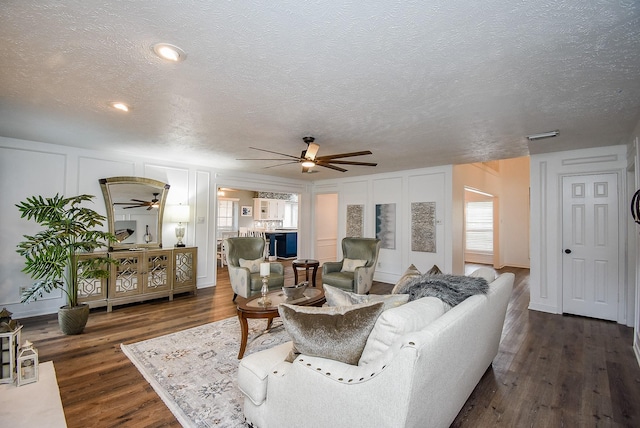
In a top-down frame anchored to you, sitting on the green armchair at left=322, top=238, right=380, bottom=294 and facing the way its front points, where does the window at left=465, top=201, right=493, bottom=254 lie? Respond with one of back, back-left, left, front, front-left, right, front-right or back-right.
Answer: back

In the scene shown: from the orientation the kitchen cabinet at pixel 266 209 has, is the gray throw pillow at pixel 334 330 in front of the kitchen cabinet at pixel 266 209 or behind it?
in front

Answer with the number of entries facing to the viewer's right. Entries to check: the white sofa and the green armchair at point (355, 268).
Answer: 0

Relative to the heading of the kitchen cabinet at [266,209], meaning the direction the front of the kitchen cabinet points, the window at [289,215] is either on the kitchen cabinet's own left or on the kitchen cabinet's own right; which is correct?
on the kitchen cabinet's own left

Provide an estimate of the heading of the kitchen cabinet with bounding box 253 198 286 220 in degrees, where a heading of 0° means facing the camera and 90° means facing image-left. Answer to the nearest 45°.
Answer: approximately 315°

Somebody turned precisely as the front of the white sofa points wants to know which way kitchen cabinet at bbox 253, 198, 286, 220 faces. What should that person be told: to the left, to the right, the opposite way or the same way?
the opposite way

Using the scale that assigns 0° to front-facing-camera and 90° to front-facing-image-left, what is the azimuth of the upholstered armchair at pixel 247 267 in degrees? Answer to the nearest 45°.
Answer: approximately 315°

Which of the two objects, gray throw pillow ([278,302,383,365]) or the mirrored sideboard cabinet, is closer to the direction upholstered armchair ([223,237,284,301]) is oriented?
the gray throw pillow

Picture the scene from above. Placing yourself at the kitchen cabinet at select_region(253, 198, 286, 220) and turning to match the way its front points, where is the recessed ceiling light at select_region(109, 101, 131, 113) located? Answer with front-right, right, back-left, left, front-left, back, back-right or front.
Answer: front-right

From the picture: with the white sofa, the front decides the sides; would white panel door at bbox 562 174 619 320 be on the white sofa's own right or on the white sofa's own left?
on the white sofa's own right

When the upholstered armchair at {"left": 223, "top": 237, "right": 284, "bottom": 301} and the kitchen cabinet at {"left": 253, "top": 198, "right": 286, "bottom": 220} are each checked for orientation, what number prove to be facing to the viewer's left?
0

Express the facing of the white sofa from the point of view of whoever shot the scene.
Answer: facing away from the viewer and to the left of the viewer
